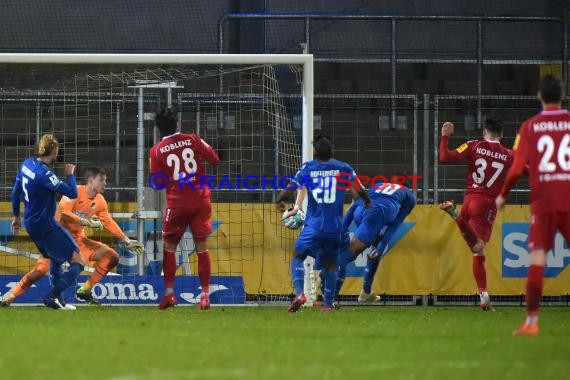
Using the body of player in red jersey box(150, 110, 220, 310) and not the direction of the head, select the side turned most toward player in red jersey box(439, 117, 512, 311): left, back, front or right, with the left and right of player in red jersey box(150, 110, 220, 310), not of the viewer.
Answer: right

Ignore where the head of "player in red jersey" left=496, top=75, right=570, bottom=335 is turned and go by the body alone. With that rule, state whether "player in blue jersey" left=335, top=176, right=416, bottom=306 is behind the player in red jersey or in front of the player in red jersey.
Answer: in front

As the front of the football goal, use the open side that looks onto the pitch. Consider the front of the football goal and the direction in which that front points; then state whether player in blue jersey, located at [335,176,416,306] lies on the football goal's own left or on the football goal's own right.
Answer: on the football goal's own left

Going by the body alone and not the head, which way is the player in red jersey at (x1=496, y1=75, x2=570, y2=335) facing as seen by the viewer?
away from the camera

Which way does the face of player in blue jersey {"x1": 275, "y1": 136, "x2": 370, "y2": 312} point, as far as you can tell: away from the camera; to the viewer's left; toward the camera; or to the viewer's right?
away from the camera

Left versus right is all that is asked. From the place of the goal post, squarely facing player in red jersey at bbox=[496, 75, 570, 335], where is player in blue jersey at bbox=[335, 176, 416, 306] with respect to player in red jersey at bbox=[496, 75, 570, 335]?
left

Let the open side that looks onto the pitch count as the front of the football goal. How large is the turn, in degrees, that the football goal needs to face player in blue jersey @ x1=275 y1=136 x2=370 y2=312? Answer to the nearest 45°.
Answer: approximately 45° to its left

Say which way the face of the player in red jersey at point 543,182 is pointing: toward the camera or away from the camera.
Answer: away from the camera

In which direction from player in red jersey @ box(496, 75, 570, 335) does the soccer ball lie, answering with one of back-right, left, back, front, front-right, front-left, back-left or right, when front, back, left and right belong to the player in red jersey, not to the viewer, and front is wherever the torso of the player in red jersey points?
front-left

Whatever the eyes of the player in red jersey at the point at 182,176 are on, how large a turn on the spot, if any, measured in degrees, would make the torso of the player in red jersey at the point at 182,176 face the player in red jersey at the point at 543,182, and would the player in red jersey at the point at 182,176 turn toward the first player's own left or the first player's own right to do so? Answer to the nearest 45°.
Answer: approximately 135° to the first player's own right

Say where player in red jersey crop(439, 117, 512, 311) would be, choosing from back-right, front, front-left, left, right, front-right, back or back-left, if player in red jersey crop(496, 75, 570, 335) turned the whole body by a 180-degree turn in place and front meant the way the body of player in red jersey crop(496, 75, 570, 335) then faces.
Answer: back

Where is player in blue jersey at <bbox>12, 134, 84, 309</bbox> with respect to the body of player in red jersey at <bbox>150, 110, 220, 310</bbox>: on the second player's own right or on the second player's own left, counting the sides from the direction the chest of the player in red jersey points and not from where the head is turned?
on the second player's own left

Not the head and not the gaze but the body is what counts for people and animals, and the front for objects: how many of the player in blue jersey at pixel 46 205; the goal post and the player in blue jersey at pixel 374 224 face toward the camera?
1

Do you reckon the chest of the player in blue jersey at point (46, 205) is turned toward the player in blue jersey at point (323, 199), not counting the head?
no

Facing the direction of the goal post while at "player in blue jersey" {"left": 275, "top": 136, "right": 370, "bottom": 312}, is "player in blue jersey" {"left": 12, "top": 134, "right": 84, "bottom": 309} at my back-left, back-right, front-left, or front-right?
front-left

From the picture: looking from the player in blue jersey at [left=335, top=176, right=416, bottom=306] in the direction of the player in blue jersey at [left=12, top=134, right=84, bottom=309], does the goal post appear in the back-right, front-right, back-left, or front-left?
front-right

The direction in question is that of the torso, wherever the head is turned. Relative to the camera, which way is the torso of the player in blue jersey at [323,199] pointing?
away from the camera

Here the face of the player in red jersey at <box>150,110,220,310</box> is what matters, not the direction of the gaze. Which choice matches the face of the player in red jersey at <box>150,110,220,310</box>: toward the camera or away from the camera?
away from the camera
